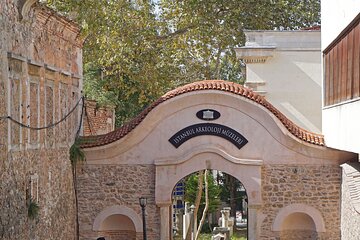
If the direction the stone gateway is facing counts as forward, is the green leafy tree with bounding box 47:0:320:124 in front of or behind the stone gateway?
behind

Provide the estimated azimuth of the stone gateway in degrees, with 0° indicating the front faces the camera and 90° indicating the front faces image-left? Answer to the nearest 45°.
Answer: approximately 0°
